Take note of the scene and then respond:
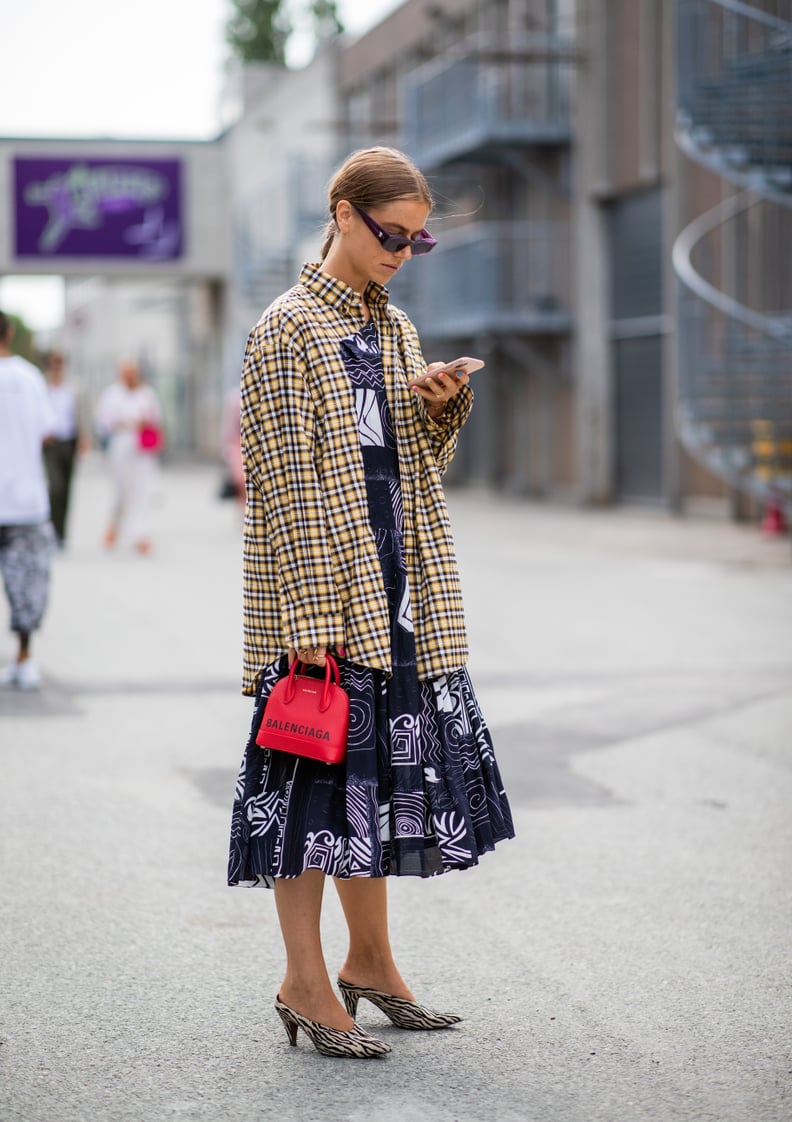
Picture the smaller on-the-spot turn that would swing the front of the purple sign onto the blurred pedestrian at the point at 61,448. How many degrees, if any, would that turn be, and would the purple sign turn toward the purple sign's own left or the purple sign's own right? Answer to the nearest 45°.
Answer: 0° — it already faces them

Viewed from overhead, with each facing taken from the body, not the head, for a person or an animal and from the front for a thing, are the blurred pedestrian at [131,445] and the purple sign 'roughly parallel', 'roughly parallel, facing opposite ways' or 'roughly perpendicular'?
roughly parallel

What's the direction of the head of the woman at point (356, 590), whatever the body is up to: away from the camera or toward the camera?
toward the camera

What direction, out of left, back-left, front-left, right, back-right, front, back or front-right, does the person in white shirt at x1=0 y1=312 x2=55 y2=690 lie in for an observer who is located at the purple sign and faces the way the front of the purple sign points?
front

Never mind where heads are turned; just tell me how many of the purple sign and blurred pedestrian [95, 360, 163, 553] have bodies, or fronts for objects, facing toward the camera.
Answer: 2

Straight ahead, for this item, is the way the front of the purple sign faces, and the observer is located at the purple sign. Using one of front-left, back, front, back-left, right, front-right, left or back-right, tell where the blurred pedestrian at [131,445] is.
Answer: front

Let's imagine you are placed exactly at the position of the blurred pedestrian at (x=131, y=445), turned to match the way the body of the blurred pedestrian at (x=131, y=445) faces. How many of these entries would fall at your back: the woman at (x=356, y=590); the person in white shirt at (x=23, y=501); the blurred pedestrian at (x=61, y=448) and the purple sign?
1

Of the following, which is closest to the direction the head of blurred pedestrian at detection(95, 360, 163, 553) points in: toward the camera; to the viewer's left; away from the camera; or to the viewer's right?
toward the camera

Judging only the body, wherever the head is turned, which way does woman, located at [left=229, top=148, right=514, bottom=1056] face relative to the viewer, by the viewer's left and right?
facing the viewer and to the right of the viewer

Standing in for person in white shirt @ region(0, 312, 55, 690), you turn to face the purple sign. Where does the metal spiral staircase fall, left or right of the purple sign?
right

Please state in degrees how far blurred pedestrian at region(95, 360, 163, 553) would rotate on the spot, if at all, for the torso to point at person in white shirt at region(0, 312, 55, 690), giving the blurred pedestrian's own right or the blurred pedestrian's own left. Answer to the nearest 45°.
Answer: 0° — they already face them

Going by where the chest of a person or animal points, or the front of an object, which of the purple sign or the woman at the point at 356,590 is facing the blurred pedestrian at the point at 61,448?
the purple sign

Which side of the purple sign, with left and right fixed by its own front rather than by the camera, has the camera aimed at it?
front

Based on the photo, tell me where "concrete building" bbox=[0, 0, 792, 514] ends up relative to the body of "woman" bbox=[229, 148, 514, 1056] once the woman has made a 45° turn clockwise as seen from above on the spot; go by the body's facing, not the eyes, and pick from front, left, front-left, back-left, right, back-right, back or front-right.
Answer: back

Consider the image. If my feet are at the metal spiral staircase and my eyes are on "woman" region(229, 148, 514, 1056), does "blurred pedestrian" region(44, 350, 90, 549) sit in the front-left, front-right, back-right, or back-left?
front-right

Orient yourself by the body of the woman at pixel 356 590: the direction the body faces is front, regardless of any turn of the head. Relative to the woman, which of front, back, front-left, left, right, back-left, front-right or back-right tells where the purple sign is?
back-left

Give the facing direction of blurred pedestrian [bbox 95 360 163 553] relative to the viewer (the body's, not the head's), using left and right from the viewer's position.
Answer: facing the viewer
